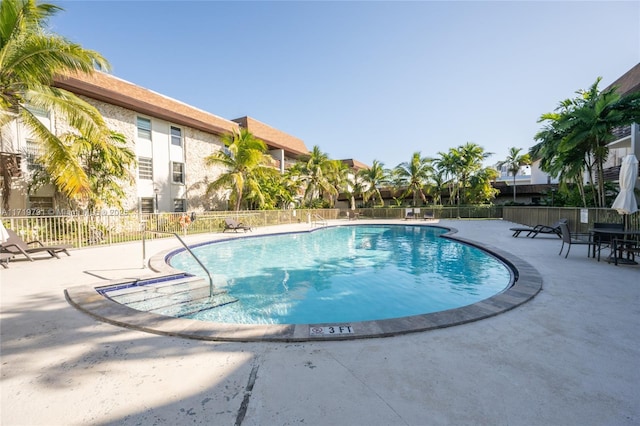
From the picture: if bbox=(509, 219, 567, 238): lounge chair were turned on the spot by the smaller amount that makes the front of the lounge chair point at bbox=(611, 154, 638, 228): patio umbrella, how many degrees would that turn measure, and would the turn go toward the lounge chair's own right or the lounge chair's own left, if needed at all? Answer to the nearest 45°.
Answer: approximately 90° to the lounge chair's own left

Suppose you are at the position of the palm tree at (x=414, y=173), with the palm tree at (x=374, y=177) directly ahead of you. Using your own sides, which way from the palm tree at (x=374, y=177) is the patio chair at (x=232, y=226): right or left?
left

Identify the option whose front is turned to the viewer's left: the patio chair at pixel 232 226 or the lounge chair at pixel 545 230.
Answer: the lounge chair

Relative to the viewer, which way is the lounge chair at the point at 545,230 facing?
to the viewer's left

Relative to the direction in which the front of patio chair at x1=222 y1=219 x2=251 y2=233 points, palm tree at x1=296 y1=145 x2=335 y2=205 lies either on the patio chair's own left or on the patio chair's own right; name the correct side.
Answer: on the patio chair's own left

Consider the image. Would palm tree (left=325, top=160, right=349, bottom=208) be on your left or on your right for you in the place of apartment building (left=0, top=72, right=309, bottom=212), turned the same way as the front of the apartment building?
on your left

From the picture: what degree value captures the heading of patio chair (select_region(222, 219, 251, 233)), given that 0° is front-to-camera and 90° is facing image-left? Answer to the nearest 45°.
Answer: approximately 270°

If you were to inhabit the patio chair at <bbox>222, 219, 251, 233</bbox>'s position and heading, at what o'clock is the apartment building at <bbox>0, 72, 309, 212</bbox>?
The apartment building is roughly at 7 o'clock from the patio chair.
